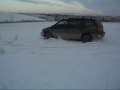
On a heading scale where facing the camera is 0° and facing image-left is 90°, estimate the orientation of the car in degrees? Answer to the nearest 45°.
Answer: approximately 135°
